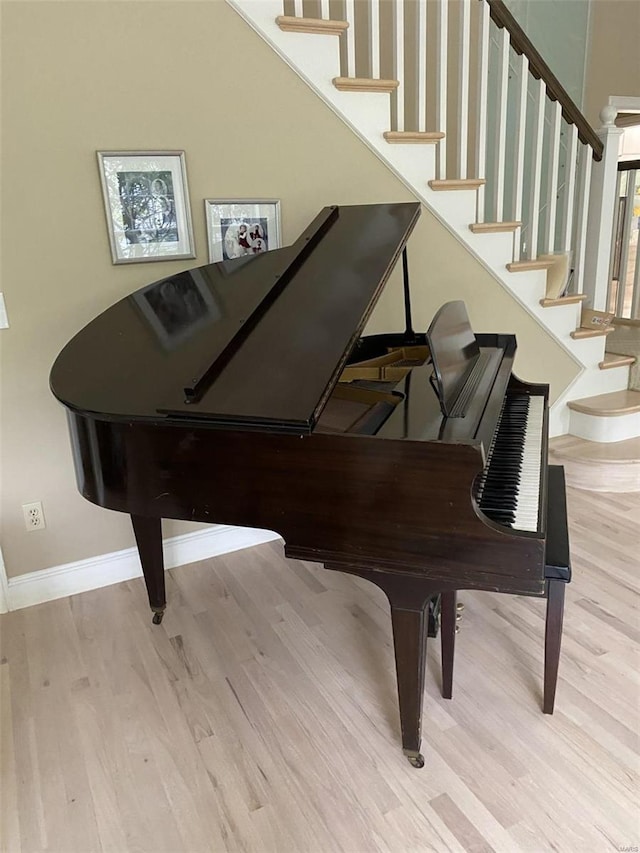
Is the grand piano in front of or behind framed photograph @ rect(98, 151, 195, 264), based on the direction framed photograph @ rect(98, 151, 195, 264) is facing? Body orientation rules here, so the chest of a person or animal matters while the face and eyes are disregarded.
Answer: in front

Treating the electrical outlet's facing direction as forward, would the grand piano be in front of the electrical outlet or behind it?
in front

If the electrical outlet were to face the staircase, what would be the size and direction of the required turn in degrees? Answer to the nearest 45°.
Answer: approximately 90° to its left

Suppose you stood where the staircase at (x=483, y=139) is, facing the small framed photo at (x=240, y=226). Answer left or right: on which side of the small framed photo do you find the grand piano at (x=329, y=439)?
left

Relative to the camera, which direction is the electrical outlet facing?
toward the camera

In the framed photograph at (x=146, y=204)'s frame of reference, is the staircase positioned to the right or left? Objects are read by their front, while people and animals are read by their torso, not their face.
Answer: on its left

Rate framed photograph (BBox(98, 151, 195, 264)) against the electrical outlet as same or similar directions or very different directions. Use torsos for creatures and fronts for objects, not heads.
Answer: same or similar directions

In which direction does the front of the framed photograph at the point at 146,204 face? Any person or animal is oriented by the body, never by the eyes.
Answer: toward the camera

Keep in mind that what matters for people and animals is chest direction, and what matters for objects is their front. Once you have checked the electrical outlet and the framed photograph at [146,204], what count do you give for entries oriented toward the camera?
2

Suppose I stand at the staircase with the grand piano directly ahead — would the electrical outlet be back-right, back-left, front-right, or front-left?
front-right
